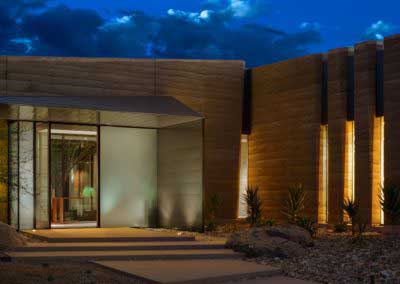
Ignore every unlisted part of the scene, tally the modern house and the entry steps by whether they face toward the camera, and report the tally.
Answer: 2

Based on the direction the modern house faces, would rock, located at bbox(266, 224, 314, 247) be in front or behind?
in front

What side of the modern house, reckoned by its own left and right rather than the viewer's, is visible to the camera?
front

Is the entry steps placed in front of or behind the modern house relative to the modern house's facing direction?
in front

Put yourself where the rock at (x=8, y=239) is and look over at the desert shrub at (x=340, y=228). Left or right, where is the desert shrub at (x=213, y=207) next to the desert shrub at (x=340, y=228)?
left

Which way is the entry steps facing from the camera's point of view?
toward the camera

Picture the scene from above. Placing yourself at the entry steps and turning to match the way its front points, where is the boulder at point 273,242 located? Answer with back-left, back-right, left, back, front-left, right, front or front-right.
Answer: left

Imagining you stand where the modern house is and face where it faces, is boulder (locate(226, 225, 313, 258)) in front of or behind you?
in front

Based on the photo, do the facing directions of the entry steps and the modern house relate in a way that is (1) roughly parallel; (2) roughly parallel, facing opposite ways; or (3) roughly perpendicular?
roughly parallel

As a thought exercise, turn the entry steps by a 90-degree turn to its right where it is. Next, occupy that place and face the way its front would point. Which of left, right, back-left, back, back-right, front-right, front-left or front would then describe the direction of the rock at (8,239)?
front
